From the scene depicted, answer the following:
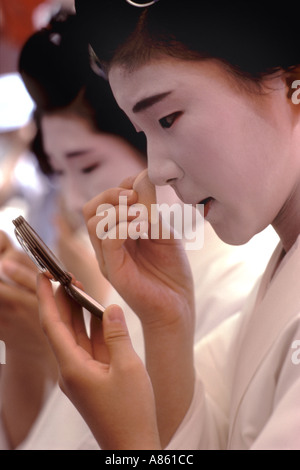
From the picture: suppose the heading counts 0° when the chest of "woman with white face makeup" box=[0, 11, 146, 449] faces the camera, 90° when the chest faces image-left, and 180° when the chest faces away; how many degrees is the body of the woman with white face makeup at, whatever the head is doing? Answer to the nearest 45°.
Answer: approximately 45°

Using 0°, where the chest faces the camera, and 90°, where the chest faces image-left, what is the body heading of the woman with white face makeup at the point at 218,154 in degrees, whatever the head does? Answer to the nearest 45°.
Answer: approximately 90°
